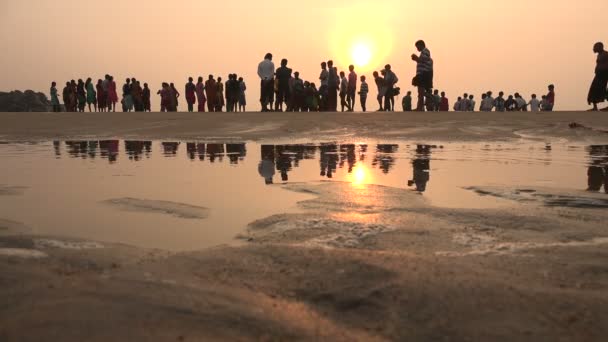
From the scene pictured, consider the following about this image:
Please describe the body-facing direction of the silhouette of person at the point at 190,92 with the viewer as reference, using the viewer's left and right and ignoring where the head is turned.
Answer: facing away from the viewer

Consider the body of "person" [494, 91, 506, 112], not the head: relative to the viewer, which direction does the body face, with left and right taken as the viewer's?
facing away from the viewer

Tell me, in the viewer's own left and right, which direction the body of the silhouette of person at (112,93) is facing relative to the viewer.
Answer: facing away from the viewer

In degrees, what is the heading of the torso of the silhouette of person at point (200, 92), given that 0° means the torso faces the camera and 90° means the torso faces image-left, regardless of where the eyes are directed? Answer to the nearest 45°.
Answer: approximately 180°

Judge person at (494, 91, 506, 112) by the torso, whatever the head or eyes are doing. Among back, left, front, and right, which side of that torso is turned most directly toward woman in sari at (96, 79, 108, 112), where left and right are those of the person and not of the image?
left

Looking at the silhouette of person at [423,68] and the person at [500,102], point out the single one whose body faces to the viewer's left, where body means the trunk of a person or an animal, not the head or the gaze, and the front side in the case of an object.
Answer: the silhouette of person

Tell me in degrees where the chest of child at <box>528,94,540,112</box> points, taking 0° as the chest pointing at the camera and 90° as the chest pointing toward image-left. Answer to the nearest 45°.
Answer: approximately 180°

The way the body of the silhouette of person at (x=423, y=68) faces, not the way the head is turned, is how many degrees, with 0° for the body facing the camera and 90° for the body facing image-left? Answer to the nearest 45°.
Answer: approximately 90°
